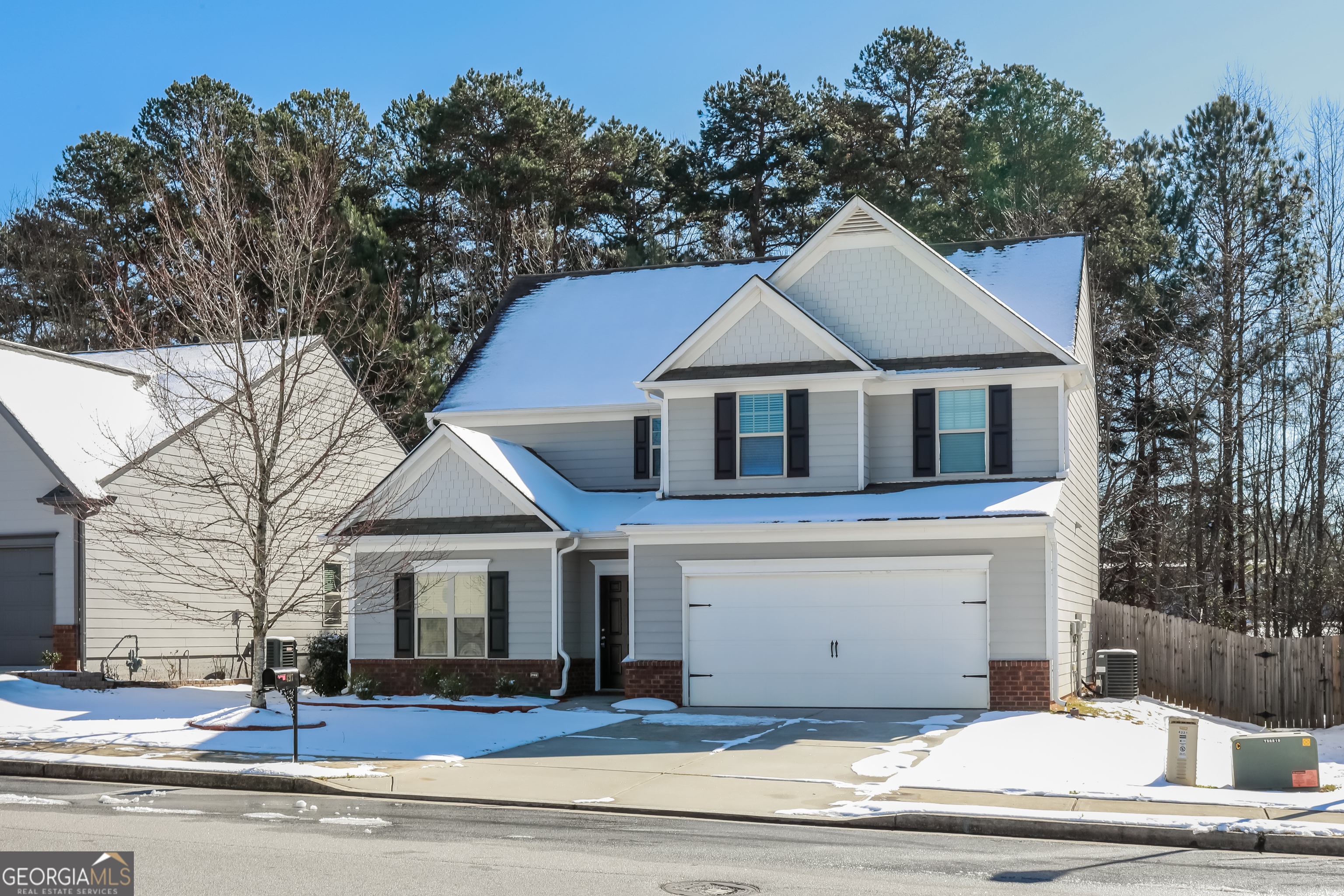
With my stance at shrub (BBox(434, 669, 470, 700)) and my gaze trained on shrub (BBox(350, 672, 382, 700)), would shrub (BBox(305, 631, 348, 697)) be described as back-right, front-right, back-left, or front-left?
front-right

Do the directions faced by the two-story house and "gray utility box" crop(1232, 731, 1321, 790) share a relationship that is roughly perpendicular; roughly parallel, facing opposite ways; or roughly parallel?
roughly parallel

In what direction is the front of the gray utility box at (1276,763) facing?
toward the camera

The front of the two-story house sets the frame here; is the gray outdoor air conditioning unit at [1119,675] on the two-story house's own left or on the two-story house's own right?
on the two-story house's own left

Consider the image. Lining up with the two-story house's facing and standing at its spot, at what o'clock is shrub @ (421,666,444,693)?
The shrub is roughly at 3 o'clock from the two-story house.

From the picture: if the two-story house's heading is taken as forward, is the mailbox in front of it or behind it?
in front

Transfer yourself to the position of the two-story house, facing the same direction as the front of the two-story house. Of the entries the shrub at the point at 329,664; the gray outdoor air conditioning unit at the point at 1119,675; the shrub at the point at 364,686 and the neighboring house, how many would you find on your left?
1

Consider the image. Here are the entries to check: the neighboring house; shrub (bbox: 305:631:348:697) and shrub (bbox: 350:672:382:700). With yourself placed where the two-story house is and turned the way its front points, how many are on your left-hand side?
0

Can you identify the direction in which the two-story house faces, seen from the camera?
facing the viewer

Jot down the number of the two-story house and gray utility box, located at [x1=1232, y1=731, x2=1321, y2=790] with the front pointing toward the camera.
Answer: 2

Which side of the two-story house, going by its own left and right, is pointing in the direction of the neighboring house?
right
